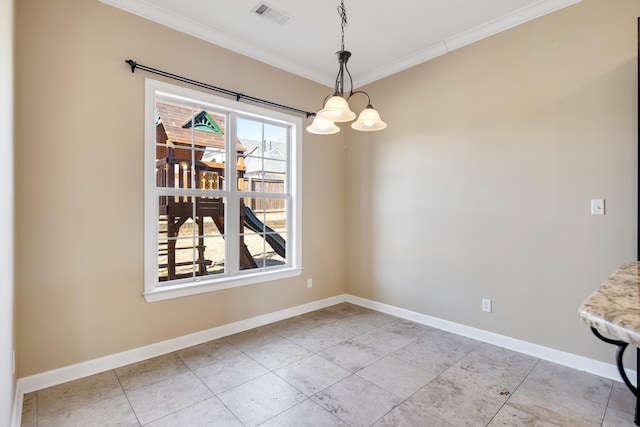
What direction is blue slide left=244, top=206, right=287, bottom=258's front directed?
to the viewer's right
